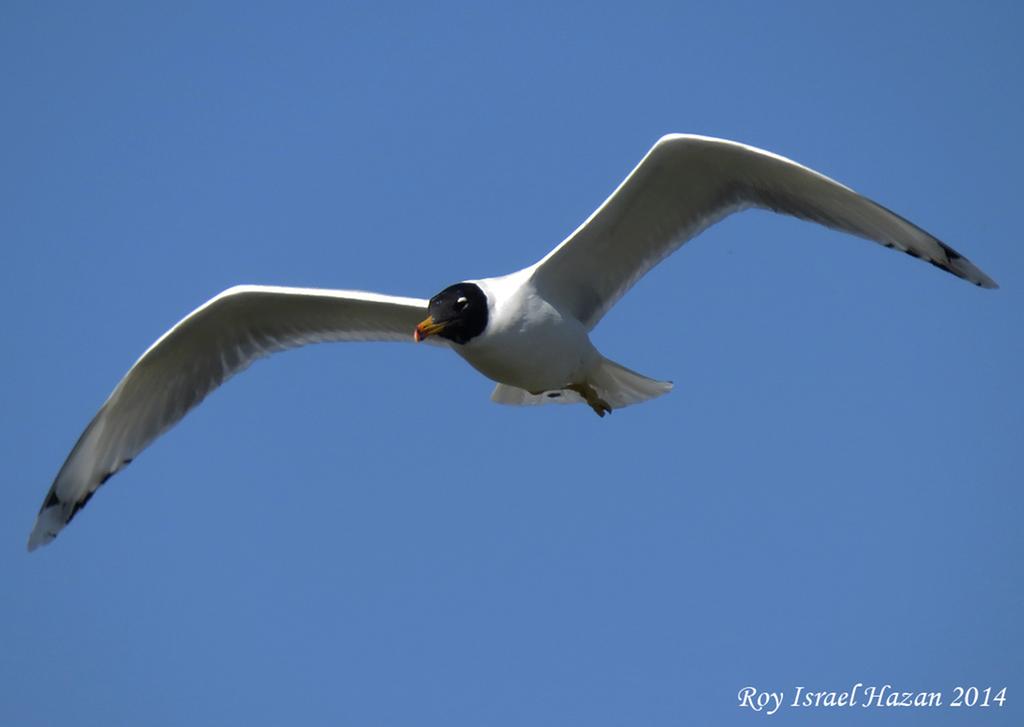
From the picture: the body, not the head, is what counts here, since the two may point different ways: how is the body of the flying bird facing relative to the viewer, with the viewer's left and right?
facing the viewer and to the left of the viewer
